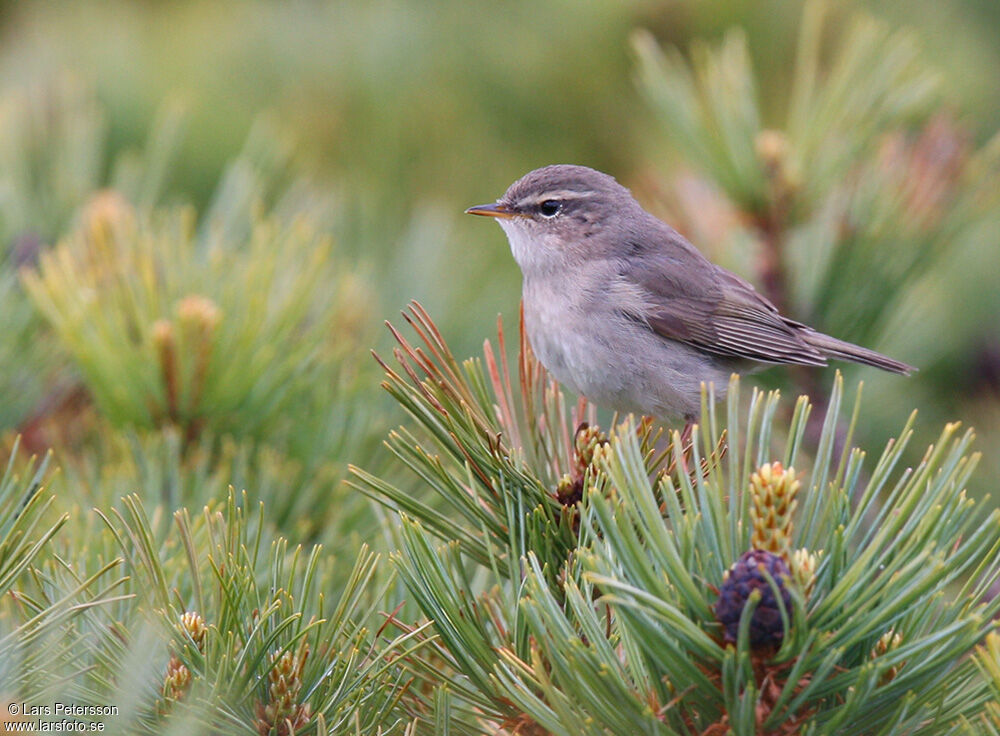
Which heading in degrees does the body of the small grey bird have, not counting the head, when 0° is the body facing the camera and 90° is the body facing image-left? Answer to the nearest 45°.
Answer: approximately 90°

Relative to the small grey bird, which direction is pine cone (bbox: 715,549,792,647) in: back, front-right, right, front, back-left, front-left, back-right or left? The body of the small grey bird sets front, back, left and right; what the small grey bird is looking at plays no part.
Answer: left
